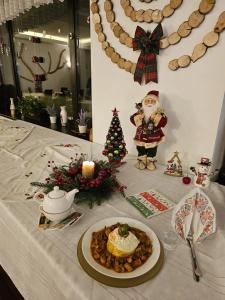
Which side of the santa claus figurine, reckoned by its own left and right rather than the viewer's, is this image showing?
front

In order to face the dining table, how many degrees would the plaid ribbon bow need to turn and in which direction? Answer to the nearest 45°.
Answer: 0° — it already faces it

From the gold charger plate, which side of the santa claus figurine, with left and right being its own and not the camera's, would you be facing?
front

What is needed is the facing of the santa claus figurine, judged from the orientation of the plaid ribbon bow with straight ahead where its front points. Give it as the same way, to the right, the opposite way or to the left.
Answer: the same way

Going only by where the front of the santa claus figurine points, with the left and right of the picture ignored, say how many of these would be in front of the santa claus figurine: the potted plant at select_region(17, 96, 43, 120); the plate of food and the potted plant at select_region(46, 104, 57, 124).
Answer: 1

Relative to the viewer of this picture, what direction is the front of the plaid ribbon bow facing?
facing the viewer

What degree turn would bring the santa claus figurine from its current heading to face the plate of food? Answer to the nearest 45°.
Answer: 0° — it already faces it

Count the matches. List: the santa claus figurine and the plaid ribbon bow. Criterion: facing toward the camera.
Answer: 2

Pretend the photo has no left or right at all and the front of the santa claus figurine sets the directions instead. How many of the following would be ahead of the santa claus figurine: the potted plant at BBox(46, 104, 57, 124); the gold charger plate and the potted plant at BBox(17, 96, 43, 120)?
1

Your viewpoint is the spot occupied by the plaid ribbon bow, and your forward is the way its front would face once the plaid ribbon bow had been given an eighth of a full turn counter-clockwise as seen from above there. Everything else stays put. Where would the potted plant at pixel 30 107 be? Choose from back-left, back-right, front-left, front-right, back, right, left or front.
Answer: back
